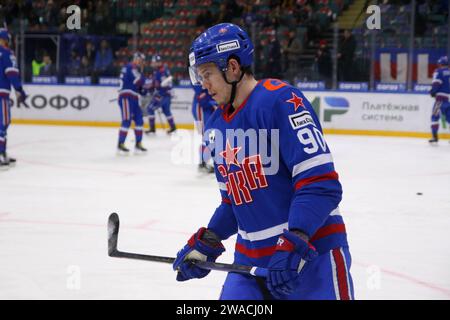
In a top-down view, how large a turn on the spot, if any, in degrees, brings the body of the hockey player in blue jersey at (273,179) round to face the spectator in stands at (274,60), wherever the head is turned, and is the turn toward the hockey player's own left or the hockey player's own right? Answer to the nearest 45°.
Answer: approximately 135° to the hockey player's own right

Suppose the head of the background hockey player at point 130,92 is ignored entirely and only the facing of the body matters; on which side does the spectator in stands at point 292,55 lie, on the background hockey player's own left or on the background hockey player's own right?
on the background hockey player's own left

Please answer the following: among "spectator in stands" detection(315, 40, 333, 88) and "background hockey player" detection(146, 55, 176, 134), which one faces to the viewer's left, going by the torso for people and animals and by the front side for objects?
the background hockey player

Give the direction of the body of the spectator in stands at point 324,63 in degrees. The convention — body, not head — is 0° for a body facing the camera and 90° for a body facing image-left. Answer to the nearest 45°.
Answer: approximately 0°

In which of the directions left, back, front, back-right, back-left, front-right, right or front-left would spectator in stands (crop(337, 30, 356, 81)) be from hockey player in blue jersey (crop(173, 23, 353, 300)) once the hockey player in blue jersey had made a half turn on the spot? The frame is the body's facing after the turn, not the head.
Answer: front-left
